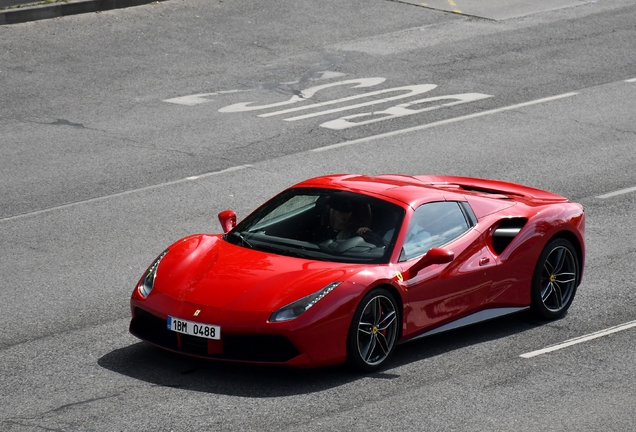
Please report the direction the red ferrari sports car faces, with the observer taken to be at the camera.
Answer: facing the viewer and to the left of the viewer
